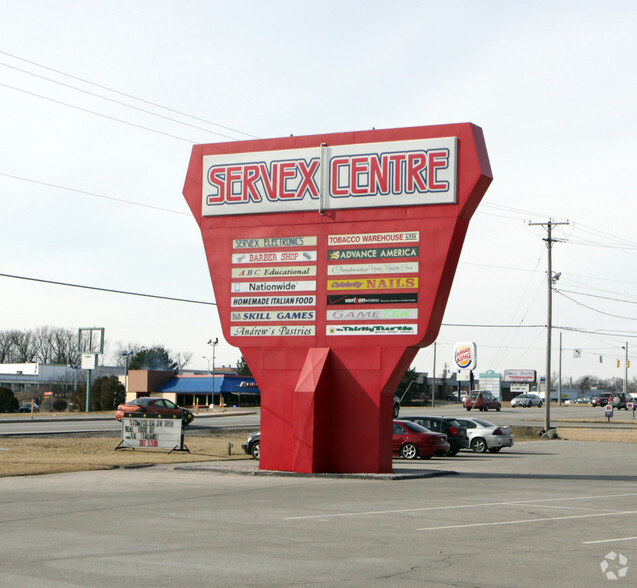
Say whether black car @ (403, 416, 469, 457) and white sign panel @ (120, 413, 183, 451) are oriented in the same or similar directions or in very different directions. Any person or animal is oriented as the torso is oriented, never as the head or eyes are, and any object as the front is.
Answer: very different directions

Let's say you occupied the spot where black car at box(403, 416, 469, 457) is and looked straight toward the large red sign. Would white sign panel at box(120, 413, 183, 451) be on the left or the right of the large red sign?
right

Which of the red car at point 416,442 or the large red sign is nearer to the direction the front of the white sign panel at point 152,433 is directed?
the large red sign

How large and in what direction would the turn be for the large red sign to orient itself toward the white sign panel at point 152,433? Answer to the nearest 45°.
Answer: approximately 90° to its right

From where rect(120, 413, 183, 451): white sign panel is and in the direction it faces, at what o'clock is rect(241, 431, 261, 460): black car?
The black car is roughly at 10 o'clock from the white sign panel.

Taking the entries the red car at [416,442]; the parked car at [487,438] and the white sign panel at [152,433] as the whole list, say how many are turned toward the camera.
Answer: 1

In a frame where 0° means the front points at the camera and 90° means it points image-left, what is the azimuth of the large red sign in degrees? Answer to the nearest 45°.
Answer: approximately 45°
